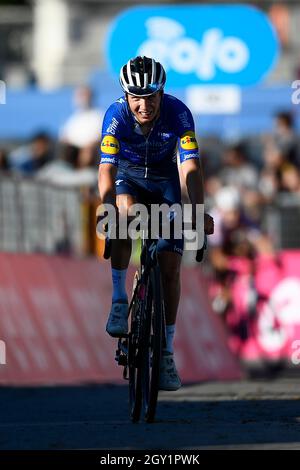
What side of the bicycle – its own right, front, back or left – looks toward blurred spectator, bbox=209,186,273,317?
back

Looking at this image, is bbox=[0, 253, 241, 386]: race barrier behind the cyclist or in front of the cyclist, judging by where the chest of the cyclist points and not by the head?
behind

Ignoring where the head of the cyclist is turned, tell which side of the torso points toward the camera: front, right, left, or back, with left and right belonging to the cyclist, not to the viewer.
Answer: front

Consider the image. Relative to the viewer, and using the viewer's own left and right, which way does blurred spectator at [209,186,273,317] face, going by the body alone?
facing the viewer

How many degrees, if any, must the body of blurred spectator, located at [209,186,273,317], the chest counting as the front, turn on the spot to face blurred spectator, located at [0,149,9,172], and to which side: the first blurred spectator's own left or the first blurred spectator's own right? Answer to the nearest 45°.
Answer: approximately 90° to the first blurred spectator's own right

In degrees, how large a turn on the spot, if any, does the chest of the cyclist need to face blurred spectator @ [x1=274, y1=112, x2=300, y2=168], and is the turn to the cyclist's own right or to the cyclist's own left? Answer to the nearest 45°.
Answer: approximately 180°
